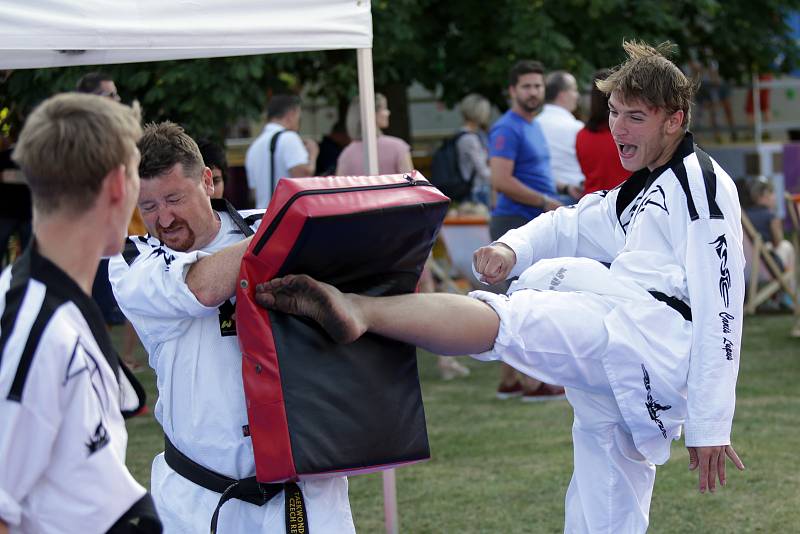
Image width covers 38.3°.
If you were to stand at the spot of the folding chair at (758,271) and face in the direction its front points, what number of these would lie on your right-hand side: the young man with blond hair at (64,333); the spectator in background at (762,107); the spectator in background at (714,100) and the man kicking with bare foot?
2

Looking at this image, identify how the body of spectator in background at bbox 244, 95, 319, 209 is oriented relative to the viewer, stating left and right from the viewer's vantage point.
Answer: facing away from the viewer and to the right of the viewer

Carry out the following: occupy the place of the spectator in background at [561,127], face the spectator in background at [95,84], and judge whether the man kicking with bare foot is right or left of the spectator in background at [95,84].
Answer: left

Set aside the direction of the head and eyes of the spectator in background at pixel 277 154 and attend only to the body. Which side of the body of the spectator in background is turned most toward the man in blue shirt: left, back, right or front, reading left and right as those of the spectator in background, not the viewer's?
right

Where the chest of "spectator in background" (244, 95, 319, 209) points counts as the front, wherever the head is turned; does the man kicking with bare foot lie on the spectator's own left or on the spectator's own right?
on the spectator's own right

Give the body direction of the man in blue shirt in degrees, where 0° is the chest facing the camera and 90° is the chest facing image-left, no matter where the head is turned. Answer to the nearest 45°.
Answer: approximately 315°

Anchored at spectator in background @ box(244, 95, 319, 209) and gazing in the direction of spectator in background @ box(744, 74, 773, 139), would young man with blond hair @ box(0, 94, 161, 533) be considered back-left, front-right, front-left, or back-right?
back-right

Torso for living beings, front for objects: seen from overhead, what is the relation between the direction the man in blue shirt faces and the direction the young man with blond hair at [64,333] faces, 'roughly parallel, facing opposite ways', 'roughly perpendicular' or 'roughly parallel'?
roughly perpendicular

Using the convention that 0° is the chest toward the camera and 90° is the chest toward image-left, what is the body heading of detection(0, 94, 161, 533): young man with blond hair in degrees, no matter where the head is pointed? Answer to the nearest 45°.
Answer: approximately 225°
